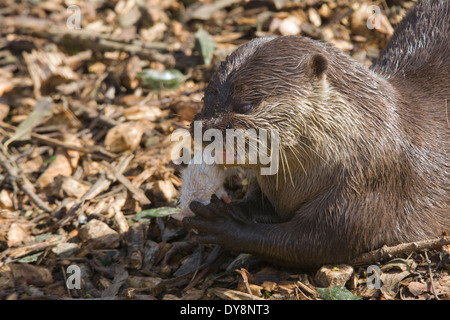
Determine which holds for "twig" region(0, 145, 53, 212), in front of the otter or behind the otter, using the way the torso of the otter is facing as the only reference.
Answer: in front

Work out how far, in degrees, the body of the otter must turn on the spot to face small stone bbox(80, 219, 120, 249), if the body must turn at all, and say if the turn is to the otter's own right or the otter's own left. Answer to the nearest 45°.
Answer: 0° — it already faces it

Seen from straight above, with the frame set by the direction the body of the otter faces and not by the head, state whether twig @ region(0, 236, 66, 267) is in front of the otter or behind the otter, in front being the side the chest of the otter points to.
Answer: in front

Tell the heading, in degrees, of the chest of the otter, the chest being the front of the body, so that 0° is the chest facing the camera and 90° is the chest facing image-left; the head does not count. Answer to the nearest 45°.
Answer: approximately 90°

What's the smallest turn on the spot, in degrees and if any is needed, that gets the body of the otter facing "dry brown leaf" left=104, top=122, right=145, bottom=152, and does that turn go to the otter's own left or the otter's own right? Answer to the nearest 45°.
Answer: approximately 45° to the otter's own right

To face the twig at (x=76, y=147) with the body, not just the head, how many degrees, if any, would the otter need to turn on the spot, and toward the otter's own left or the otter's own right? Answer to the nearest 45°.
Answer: approximately 45° to the otter's own right

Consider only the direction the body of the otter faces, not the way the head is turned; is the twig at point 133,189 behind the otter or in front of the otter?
in front

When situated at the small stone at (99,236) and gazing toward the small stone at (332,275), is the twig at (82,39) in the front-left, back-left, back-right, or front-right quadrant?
back-left
